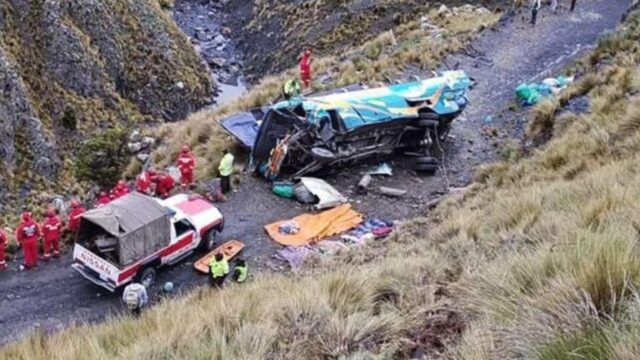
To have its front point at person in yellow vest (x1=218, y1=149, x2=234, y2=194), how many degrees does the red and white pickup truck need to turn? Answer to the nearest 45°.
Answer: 0° — it already faces them

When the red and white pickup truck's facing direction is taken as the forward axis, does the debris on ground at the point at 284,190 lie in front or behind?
in front

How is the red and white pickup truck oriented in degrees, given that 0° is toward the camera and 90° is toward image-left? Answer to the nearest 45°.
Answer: approximately 225°

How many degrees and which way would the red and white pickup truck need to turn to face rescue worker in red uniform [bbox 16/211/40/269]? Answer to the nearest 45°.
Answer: approximately 90° to its left

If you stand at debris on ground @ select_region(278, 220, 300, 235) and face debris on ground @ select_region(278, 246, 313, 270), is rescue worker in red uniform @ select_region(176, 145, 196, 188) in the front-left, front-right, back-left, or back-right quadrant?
back-right

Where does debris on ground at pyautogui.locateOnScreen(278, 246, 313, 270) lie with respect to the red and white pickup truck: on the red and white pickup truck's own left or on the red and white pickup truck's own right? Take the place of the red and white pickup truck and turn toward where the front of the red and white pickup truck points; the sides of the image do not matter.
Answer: on the red and white pickup truck's own right

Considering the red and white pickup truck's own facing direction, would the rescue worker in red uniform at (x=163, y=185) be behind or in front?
in front

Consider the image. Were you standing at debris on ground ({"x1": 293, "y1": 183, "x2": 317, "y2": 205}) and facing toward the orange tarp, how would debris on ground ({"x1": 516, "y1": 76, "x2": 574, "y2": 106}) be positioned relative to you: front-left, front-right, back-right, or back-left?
back-left

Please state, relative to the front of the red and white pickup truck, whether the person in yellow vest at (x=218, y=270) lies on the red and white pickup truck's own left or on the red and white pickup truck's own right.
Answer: on the red and white pickup truck's own right

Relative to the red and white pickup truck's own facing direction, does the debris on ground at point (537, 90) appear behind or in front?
in front

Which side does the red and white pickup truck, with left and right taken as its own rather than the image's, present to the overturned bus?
front

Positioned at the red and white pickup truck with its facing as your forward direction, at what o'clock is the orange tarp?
The orange tarp is roughly at 1 o'clock from the red and white pickup truck.
